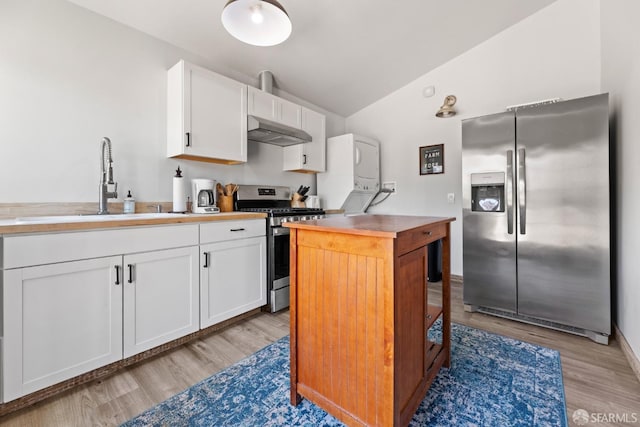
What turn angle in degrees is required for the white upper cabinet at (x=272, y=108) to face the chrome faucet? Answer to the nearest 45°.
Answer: approximately 90° to its right

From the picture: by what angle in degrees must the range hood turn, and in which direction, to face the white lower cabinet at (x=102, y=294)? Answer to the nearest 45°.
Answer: approximately 90° to its right

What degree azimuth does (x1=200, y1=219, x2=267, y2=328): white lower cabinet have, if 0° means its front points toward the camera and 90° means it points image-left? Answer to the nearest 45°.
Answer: approximately 315°

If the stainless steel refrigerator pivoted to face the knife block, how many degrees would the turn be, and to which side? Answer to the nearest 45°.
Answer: approximately 45° to its right

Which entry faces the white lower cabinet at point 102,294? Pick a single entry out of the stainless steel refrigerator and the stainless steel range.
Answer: the stainless steel refrigerator

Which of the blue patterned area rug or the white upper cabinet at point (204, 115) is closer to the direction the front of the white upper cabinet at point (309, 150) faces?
the blue patterned area rug

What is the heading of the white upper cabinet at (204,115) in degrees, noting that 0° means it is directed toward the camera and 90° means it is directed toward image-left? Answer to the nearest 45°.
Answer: approximately 315°

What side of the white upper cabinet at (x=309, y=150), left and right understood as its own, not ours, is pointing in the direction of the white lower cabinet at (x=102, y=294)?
right

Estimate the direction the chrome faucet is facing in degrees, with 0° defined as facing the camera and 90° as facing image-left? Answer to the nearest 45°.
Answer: approximately 315°

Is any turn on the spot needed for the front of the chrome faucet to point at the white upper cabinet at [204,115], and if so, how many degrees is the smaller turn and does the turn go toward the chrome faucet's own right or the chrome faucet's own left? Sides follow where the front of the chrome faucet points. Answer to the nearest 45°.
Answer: approximately 45° to the chrome faucet's own left

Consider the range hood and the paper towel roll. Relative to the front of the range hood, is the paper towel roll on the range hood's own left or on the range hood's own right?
on the range hood's own right

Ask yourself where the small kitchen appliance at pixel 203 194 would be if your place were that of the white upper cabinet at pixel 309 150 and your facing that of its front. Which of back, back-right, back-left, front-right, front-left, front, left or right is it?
right
